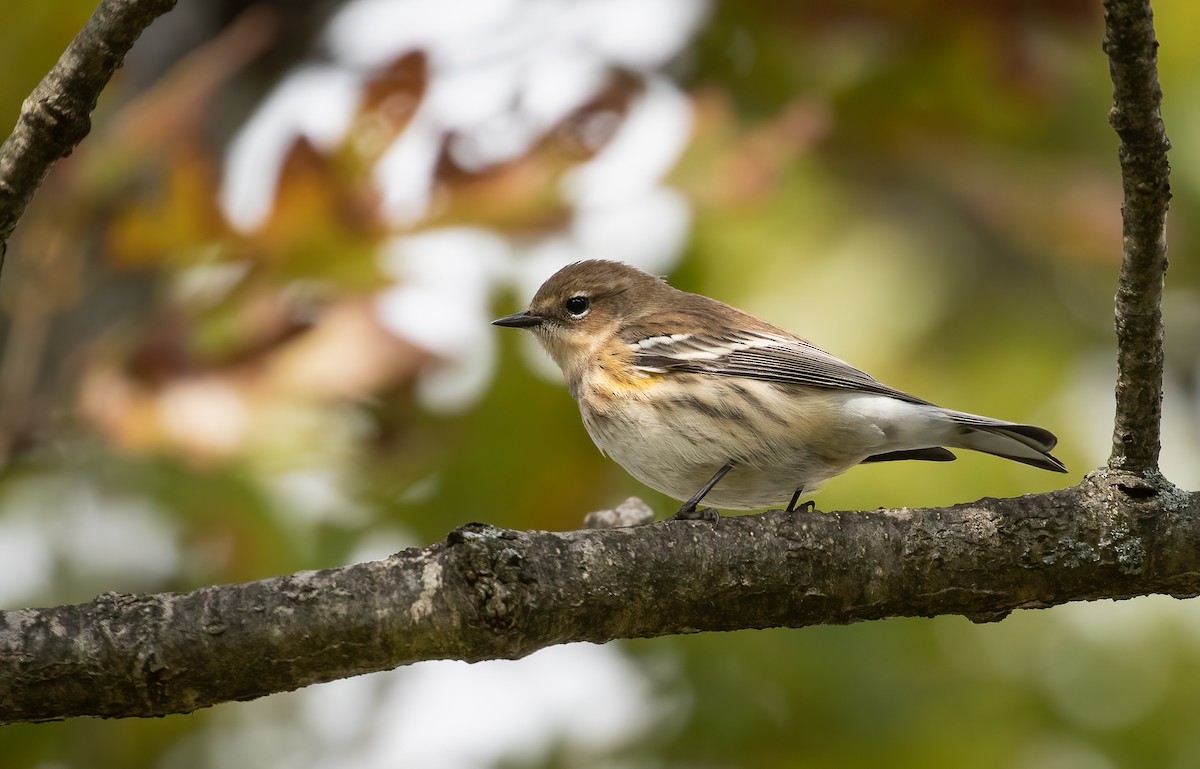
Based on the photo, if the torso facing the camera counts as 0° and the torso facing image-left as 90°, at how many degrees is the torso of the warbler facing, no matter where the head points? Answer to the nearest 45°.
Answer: approximately 90°
